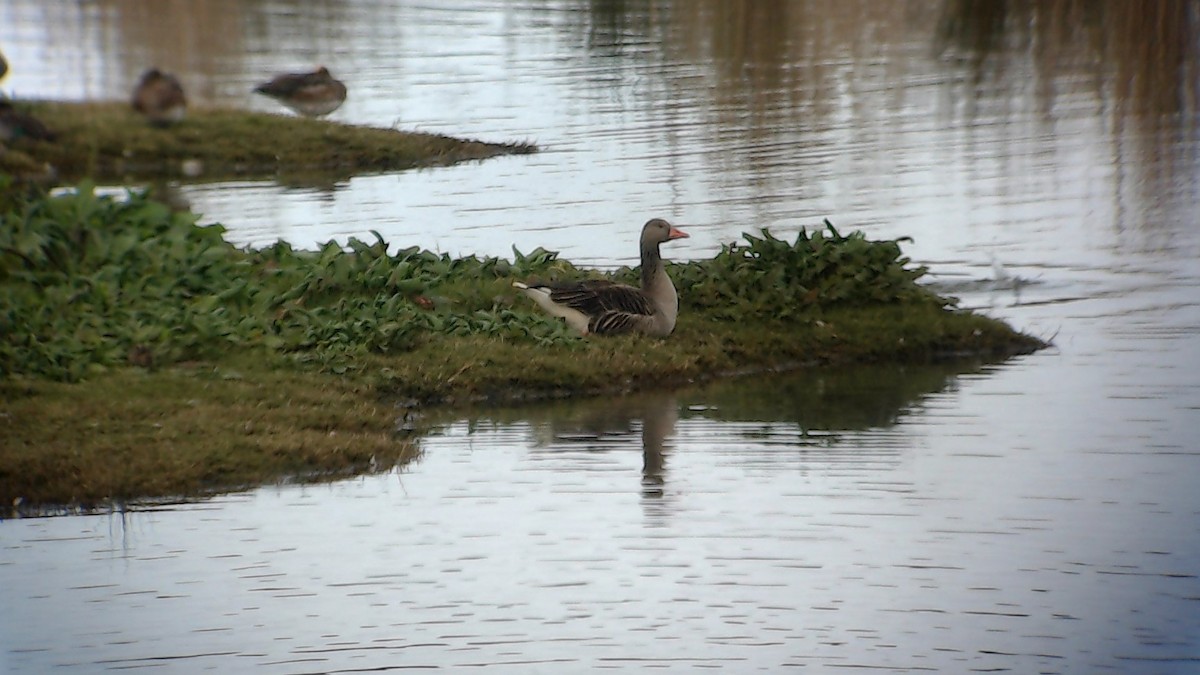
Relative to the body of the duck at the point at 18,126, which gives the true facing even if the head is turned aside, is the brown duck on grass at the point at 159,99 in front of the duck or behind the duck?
behind

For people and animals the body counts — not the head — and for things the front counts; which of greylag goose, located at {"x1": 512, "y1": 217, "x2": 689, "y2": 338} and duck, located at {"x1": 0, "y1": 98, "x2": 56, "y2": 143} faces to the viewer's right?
the greylag goose

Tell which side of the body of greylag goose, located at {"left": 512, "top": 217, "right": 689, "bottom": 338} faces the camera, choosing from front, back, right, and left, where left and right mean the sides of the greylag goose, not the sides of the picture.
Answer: right

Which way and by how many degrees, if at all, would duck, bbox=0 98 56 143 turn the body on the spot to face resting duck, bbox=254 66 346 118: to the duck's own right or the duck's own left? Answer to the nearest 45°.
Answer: approximately 180°

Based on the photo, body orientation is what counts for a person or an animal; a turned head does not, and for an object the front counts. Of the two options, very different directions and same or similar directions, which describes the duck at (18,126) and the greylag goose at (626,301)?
very different directions

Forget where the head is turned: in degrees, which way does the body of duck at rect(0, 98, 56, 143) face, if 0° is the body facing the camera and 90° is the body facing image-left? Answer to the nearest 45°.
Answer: approximately 90°

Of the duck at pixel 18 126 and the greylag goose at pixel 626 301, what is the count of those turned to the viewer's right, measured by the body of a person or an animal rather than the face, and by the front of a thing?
1
